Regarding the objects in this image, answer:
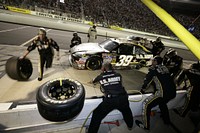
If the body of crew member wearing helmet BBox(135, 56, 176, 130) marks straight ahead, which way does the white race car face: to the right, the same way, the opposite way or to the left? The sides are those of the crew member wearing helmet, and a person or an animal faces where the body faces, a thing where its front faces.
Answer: to the left

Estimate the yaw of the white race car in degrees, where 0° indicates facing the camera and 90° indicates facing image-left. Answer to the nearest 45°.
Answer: approximately 45°

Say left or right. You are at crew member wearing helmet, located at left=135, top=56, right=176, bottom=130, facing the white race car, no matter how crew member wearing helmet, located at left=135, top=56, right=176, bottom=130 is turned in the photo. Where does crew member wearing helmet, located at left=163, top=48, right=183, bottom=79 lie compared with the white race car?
right

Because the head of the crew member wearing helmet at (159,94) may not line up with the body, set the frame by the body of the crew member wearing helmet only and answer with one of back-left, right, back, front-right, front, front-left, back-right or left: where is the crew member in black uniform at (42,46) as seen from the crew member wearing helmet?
front-left

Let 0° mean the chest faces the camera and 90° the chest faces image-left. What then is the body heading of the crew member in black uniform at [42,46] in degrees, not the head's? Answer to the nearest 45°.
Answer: approximately 0°

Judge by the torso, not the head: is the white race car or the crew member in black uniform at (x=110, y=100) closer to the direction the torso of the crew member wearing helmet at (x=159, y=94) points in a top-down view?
the white race car

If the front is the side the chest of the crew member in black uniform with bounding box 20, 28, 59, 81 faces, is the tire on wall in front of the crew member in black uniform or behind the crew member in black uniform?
in front

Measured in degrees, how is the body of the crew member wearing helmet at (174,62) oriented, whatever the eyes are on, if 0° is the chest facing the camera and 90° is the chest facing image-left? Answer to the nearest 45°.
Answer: approximately 90°

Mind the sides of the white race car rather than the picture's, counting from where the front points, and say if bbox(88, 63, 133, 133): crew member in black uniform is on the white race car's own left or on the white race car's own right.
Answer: on the white race car's own left

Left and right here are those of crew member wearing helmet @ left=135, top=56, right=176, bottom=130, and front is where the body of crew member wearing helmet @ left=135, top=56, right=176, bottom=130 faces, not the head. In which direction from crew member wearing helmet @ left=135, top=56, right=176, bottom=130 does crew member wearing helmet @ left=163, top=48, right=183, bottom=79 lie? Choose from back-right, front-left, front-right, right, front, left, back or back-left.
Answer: front-right

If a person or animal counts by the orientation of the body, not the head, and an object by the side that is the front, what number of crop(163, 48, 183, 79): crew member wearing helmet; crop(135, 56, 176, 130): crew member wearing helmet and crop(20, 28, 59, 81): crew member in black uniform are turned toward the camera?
1
